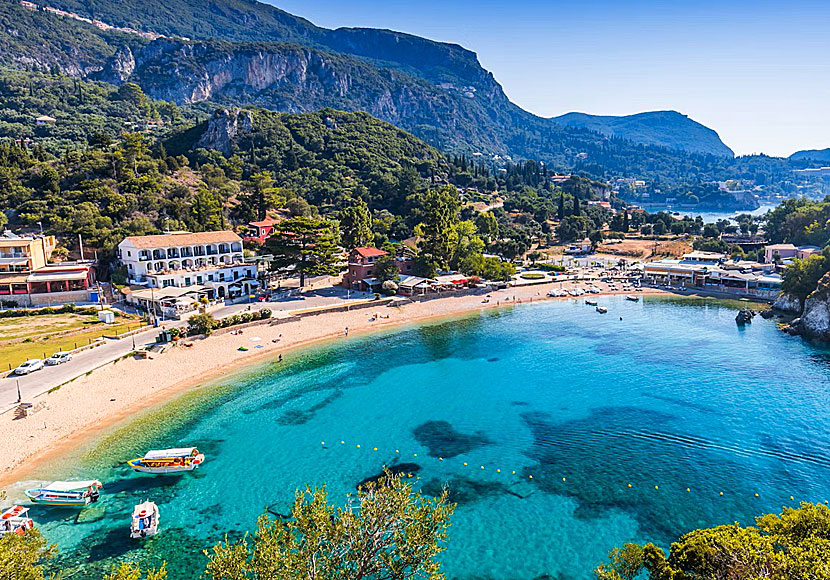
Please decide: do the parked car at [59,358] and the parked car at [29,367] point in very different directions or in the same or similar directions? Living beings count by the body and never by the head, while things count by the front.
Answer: same or similar directions

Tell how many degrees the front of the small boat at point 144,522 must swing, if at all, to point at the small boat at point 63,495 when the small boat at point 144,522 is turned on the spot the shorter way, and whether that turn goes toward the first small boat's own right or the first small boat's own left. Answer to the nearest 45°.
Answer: approximately 45° to the first small boat's own left

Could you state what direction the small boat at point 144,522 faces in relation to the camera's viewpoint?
facing away from the viewer

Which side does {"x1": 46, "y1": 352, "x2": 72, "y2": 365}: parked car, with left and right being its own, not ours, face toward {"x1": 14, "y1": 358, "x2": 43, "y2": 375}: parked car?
front

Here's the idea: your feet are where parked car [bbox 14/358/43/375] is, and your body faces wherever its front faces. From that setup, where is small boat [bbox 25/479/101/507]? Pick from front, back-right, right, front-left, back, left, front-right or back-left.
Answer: front-left

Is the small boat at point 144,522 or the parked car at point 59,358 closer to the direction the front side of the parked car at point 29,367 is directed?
the small boat
